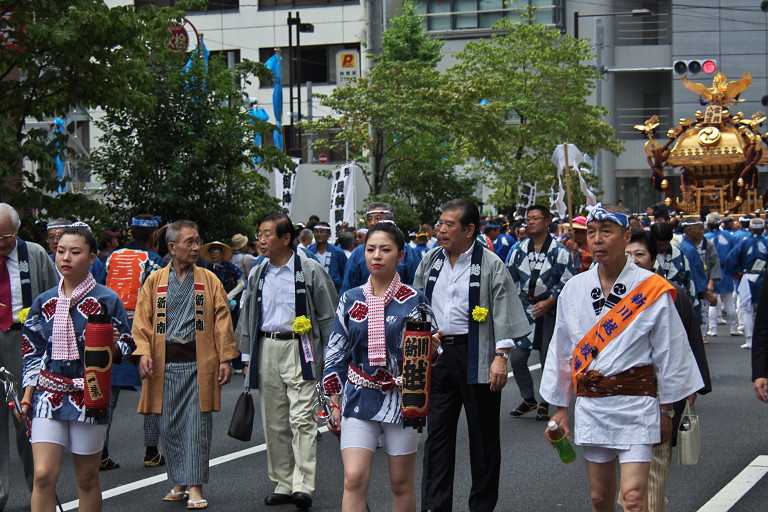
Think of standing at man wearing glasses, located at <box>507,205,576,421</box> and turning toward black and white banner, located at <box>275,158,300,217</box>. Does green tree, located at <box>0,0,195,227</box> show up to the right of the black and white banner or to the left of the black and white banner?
left

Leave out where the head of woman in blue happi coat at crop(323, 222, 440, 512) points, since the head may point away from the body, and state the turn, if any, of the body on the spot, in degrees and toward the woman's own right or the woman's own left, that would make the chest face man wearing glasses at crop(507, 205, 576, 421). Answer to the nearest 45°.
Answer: approximately 180°

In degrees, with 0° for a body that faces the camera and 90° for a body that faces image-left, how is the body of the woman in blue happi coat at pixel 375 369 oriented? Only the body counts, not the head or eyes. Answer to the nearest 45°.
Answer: approximately 0°

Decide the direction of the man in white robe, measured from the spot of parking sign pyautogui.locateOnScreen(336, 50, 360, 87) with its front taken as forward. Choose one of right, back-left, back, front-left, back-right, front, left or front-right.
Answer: front

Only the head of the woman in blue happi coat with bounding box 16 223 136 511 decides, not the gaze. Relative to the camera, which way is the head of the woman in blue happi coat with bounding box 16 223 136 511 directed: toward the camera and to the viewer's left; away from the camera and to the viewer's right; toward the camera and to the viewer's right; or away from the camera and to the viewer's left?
toward the camera and to the viewer's left

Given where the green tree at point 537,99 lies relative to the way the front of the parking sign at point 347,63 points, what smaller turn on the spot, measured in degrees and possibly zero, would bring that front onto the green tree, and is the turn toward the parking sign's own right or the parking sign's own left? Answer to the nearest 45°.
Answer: approximately 45° to the parking sign's own left

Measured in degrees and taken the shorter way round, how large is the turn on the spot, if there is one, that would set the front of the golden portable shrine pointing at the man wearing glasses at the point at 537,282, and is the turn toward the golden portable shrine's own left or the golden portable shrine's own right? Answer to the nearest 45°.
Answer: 0° — it already faces them

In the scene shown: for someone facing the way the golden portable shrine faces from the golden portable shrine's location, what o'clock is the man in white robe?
The man in white robe is roughly at 12 o'clock from the golden portable shrine.

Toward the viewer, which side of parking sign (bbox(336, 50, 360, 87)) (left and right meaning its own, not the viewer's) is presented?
front

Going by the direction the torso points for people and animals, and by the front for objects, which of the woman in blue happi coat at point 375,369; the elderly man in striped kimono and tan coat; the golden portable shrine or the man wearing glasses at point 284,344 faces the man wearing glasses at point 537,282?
the golden portable shrine

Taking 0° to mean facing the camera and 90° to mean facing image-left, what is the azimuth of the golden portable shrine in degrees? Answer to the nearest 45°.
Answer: approximately 0°

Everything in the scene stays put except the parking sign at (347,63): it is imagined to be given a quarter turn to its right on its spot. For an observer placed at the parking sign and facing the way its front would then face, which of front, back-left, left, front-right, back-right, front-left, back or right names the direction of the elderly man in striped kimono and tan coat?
left

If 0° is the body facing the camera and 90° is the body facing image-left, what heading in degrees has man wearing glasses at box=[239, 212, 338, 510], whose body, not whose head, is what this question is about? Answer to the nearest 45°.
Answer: approximately 45°

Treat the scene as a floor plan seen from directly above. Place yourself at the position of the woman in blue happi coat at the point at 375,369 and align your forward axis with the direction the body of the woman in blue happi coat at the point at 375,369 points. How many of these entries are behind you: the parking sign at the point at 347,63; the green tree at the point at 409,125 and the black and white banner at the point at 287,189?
3

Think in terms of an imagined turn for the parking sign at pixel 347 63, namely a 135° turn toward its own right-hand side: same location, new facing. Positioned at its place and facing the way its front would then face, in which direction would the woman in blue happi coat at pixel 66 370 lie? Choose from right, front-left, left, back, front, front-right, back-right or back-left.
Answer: back-left
